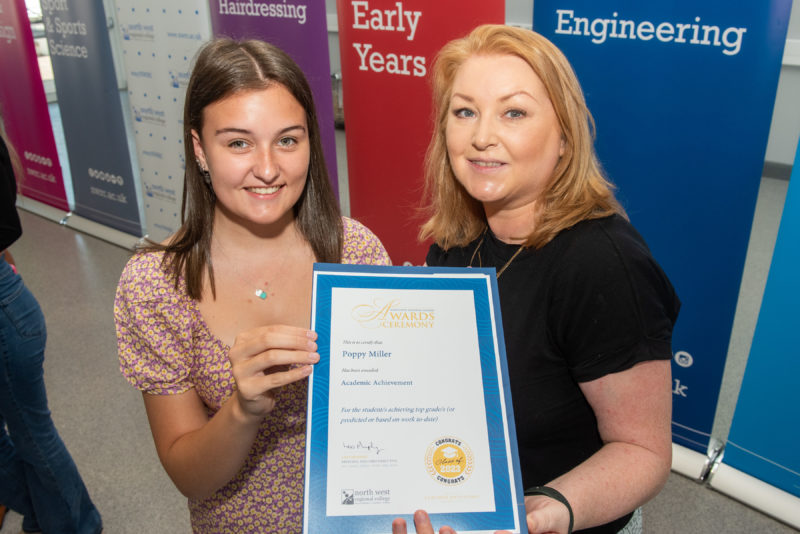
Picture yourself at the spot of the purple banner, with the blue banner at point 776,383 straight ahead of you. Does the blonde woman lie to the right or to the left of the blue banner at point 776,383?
right

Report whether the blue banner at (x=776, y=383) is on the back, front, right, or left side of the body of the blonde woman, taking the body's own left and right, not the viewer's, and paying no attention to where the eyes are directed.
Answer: back

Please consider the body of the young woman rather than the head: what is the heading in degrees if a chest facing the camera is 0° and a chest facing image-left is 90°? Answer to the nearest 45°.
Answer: approximately 0°

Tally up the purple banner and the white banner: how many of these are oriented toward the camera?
2

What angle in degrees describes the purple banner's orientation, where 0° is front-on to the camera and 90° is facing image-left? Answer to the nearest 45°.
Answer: approximately 0°

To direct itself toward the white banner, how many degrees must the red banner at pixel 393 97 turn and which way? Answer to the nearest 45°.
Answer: approximately 135° to its right

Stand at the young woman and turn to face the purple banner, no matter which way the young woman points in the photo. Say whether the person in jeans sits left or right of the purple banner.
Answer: left

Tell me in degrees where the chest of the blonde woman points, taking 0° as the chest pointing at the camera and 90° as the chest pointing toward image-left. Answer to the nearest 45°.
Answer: approximately 45°
